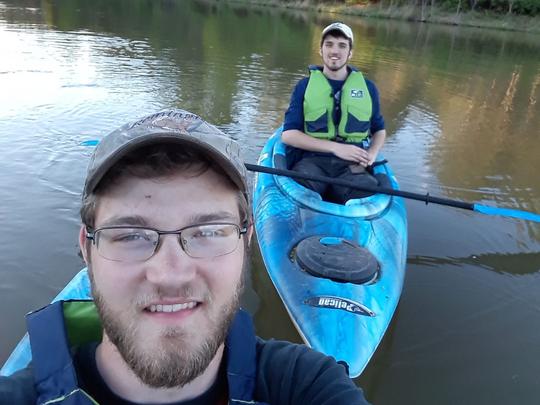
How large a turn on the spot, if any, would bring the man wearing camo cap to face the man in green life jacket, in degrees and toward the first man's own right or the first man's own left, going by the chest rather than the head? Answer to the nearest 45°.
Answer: approximately 135° to the first man's own left

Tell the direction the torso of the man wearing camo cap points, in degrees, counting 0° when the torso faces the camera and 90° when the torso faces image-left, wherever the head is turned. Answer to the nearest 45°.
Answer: approximately 0°

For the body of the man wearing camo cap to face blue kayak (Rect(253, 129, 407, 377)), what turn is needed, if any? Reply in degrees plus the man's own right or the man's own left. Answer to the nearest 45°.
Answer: approximately 135° to the man's own left

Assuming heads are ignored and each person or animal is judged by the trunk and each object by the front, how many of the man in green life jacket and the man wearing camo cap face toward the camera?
2

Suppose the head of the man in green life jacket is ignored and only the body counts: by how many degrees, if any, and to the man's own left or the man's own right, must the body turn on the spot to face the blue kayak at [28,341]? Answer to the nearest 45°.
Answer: approximately 45° to the man's own right

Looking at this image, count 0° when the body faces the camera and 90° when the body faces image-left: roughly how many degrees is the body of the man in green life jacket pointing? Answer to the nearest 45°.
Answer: approximately 0°

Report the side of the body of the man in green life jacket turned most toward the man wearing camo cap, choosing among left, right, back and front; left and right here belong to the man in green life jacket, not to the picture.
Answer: front
